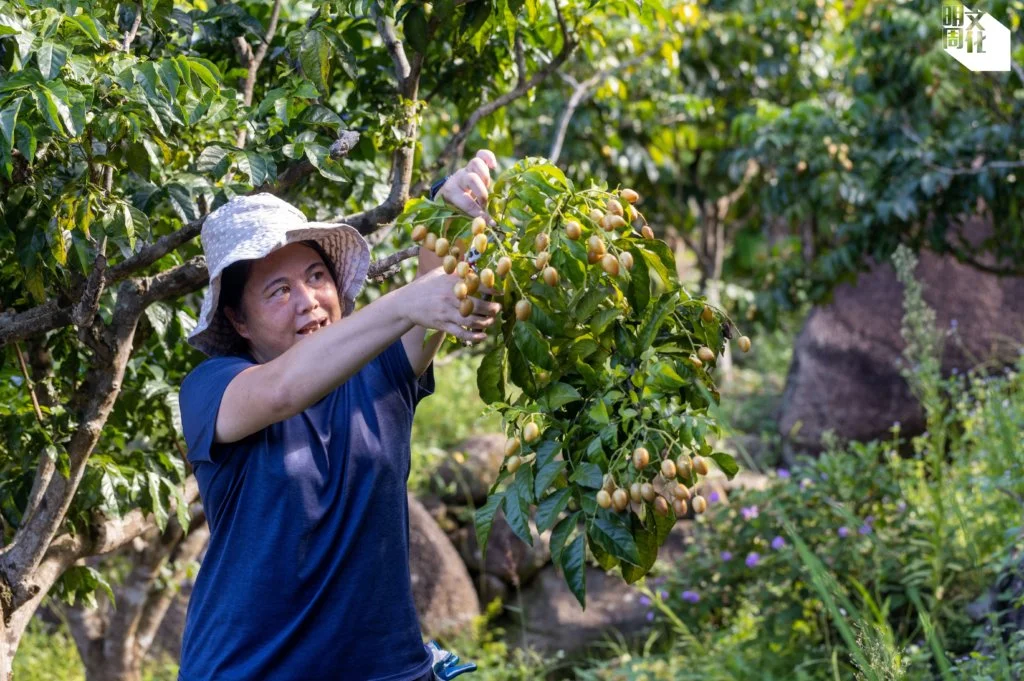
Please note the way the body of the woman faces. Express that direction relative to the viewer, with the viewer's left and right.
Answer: facing the viewer and to the right of the viewer

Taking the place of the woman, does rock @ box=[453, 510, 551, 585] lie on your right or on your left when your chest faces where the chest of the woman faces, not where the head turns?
on your left

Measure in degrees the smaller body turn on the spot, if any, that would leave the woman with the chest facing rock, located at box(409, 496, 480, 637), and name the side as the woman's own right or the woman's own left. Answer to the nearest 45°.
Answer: approximately 135° to the woman's own left

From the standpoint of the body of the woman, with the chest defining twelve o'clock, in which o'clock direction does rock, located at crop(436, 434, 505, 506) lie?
The rock is roughly at 8 o'clock from the woman.

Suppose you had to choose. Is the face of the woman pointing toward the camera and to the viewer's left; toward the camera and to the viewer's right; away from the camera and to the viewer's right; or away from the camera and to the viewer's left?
toward the camera and to the viewer's right

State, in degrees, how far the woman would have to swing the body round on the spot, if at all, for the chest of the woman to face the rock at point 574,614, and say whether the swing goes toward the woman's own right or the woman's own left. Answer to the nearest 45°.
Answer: approximately 135° to the woman's own left
